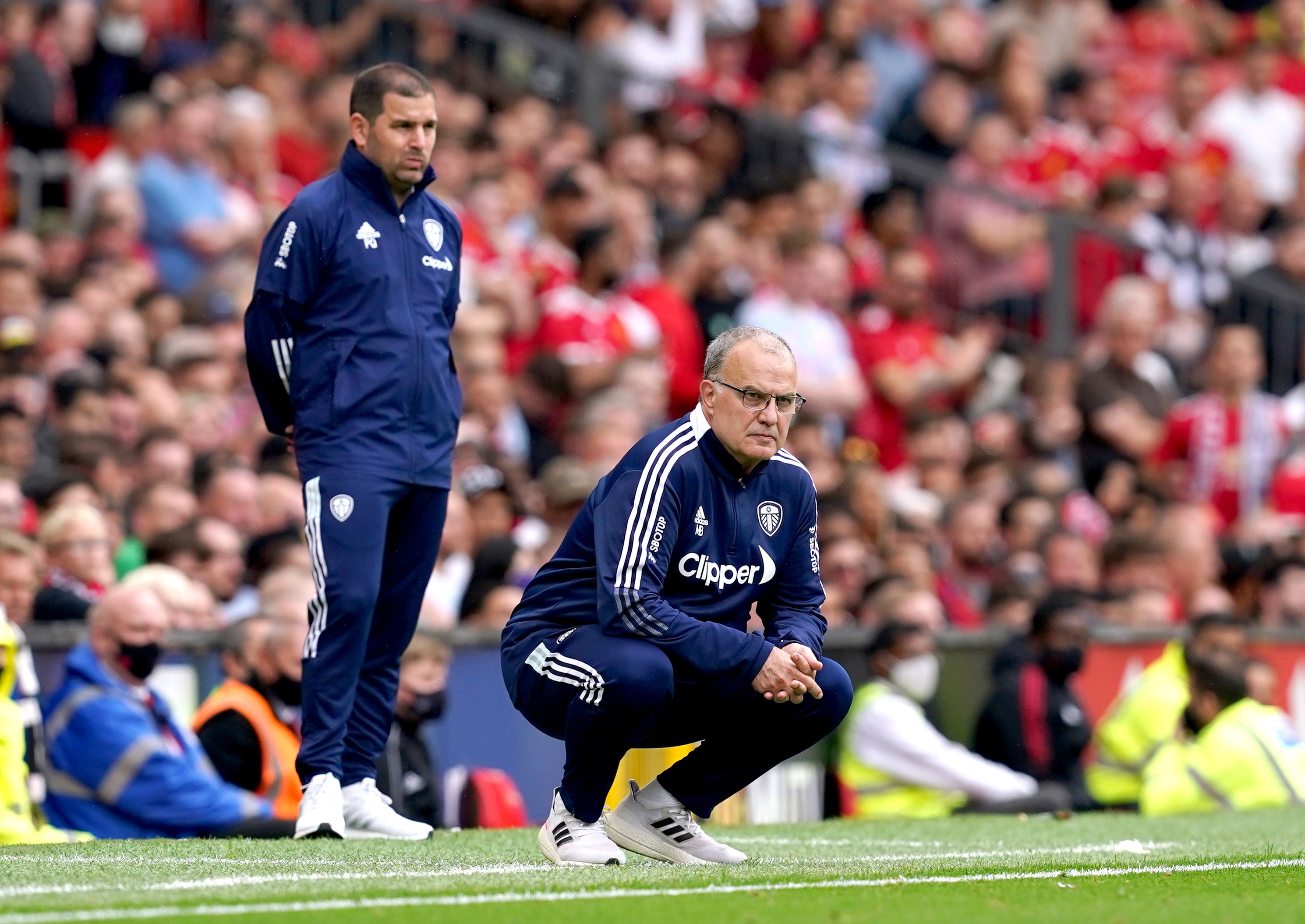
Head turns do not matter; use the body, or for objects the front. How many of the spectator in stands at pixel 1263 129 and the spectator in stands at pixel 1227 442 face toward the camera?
2

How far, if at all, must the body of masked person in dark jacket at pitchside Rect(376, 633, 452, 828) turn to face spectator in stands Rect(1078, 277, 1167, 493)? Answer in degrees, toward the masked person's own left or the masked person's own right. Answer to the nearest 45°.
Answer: approximately 90° to the masked person's own left

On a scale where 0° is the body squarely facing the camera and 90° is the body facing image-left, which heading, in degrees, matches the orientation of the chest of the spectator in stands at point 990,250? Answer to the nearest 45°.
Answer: approximately 315°

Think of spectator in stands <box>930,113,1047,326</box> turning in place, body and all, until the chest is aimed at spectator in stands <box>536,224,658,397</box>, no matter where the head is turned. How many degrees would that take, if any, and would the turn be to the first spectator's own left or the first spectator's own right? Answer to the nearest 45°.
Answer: approximately 90° to the first spectator's own right

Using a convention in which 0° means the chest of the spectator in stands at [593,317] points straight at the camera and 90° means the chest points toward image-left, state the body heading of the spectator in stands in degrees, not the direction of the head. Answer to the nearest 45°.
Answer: approximately 315°

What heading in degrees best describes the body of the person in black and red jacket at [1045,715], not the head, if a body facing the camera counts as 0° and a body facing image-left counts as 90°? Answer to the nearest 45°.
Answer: approximately 315°

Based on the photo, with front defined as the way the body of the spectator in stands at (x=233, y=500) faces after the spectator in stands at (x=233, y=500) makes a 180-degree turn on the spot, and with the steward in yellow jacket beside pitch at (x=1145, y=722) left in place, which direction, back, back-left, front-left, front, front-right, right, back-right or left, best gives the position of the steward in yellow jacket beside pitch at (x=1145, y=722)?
back-right

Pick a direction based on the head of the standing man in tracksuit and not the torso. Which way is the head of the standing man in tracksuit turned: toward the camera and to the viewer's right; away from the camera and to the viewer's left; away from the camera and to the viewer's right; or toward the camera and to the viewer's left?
toward the camera and to the viewer's right

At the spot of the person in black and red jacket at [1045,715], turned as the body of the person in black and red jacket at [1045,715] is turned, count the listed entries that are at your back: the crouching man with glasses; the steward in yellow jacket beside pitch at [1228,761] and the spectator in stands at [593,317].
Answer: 1

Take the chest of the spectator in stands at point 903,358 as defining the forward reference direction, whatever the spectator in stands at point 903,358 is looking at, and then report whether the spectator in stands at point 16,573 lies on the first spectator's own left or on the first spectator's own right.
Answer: on the first spectator's own right

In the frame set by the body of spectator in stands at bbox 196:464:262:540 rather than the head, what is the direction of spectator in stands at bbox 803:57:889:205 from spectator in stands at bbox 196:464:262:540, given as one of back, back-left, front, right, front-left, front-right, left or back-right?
left

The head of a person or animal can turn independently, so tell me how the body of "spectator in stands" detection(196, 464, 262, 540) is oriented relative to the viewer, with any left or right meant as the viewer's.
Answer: facing the viewer and to the right of the viewer
